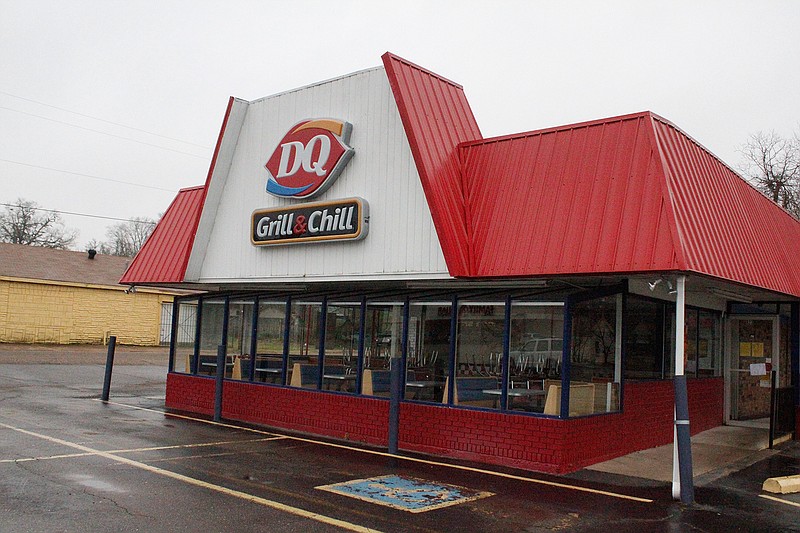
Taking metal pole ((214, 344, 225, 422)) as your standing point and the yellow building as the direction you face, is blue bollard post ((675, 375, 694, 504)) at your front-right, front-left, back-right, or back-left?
back-right

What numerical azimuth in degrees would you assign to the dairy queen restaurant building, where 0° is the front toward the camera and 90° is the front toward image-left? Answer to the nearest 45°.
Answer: approximately 45°

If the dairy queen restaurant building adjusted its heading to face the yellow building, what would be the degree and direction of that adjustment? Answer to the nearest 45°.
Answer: approximately 90° to its right
